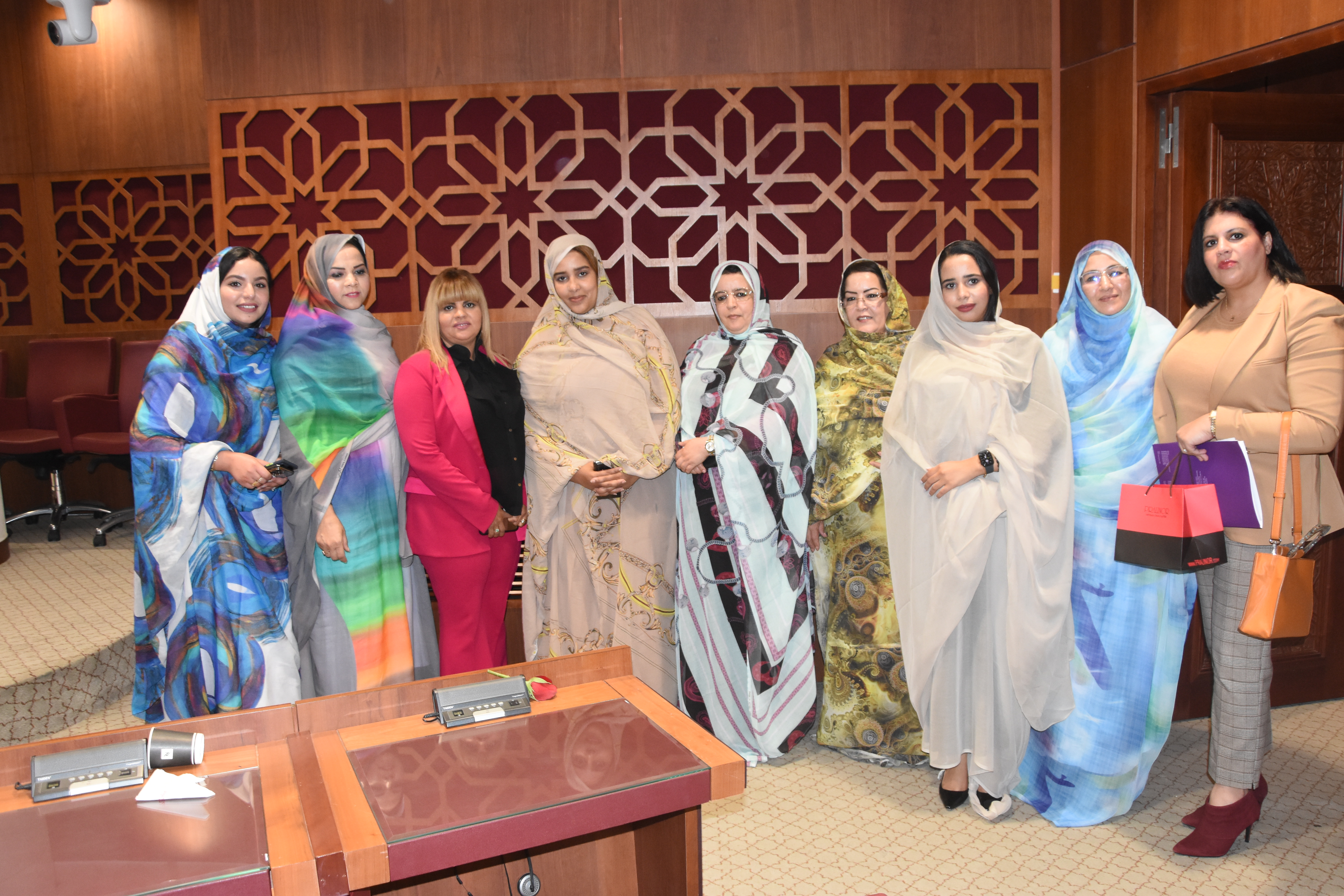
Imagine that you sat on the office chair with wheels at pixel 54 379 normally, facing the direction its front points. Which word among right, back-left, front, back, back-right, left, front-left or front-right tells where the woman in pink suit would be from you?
front-left

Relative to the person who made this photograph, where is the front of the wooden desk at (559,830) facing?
facing the viewer and to the right of the viewer

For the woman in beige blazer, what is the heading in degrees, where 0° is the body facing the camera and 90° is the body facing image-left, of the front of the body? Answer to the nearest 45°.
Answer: approximately 45°

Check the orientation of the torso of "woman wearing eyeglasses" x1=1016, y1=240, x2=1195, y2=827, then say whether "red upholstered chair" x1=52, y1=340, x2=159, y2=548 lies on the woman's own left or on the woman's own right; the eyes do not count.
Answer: on the woman's own right

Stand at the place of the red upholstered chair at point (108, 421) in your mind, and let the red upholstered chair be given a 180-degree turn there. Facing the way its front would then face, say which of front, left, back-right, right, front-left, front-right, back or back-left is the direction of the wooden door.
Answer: right

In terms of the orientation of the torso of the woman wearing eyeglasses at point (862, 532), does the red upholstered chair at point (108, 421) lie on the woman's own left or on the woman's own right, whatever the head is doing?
on the woman's own right

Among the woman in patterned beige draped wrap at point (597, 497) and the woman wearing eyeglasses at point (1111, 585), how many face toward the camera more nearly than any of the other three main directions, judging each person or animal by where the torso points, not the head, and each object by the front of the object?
2

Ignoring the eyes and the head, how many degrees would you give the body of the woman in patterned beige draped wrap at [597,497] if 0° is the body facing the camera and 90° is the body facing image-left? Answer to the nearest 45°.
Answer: approximately 0°

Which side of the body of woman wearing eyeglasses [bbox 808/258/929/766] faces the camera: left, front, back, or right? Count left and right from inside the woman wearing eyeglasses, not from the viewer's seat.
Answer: front

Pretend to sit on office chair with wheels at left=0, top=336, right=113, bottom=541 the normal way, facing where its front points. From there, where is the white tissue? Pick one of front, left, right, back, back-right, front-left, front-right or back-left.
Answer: front-left
